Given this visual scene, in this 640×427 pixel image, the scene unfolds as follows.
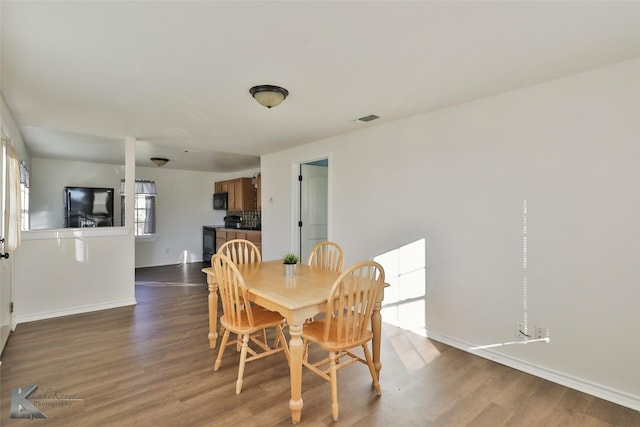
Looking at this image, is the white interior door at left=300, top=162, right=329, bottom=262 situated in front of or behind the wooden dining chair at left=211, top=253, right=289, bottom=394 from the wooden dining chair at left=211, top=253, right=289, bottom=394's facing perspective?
in front

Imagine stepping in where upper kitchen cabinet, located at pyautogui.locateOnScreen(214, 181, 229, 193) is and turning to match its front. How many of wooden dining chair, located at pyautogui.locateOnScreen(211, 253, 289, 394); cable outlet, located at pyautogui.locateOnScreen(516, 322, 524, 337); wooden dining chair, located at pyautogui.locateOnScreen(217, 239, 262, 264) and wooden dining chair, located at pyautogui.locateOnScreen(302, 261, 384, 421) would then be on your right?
0

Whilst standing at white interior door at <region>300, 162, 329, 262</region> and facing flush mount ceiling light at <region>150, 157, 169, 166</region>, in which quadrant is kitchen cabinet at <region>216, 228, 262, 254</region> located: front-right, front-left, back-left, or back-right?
front-right

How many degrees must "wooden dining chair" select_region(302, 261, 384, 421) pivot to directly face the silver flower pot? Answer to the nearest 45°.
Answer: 0° — it already faces it

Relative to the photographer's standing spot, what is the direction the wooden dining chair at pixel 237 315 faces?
facing away from the viewer and to the right of the viewer

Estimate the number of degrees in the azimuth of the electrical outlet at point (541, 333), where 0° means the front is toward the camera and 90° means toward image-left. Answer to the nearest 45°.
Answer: approximately 45°

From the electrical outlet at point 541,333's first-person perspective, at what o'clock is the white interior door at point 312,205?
The white interior door is roughly at 2 o'clock from the electrical outlet.

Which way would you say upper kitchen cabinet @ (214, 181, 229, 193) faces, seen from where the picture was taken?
facing the viewer and to the left of the viewer

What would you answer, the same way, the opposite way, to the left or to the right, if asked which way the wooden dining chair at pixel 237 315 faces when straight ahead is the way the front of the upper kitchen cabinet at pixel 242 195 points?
the opposite way

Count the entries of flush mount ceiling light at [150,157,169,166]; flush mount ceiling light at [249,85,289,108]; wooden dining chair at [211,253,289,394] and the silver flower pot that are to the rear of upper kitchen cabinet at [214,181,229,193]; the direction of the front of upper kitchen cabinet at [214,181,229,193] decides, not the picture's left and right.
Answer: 0

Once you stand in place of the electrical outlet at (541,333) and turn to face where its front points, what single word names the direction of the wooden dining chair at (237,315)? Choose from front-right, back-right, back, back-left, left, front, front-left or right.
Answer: front

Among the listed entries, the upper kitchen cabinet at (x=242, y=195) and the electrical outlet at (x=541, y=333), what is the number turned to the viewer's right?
0

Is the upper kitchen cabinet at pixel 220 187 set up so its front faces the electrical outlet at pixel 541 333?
no

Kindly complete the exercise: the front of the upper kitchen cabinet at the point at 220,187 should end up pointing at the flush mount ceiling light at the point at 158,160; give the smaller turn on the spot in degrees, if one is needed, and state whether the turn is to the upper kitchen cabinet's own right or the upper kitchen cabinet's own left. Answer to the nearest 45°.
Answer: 0° — it already faces it

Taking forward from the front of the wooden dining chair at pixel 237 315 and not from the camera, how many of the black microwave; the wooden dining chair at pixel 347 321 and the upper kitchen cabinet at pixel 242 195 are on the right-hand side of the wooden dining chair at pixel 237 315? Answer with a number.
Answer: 1

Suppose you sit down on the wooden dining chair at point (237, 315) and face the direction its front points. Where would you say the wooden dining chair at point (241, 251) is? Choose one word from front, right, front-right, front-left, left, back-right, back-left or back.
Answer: front-left

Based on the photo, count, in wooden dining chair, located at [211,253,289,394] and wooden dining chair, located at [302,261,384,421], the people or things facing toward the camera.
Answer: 0
